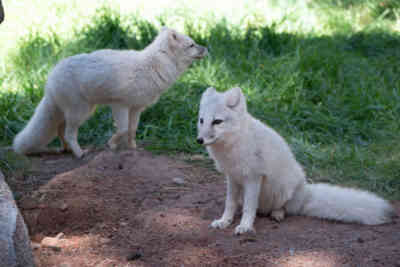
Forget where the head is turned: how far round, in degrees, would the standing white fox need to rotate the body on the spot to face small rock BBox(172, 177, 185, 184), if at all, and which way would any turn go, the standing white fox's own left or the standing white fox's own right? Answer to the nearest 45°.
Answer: approximately 45° to the standing white fox's own right

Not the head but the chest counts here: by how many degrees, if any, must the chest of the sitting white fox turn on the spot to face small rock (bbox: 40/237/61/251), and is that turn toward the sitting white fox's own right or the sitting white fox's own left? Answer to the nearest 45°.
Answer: approximately 45° to the sitting white fox's own right

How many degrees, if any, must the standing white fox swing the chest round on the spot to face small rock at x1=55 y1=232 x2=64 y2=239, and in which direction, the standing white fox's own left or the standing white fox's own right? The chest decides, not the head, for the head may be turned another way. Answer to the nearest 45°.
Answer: approximately 90° to the standing white fox's own right

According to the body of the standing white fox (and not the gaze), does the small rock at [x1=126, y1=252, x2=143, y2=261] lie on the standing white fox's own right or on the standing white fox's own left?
on the standing white fox's own right

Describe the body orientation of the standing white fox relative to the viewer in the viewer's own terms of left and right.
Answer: facing to the right of the viewer

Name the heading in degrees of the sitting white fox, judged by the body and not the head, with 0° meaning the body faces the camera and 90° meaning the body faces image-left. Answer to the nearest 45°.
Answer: approximately 45°
